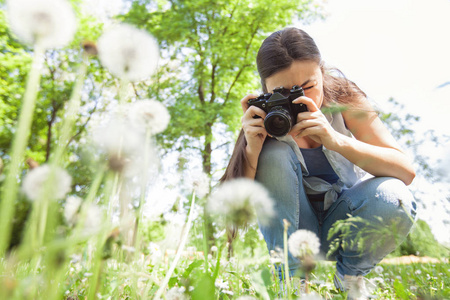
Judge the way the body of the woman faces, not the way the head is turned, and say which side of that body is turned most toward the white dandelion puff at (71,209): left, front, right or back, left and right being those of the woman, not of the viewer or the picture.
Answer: front

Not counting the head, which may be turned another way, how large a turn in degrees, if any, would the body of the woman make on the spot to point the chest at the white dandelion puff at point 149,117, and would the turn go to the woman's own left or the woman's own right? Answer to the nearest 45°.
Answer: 0° — they already face it

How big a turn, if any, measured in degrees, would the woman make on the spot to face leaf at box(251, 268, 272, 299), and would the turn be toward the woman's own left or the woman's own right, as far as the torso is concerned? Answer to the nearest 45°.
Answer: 0° — they already face it

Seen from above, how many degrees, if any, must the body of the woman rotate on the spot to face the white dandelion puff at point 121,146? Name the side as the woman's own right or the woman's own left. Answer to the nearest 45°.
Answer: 0° — they already face it

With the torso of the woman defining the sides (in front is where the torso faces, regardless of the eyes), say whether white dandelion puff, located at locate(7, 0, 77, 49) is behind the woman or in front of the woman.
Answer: in front

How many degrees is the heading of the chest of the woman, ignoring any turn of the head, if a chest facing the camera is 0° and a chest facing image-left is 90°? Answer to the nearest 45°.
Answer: approximately 0°

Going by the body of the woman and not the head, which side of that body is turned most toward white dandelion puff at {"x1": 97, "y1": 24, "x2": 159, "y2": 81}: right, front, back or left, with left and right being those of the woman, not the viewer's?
front
